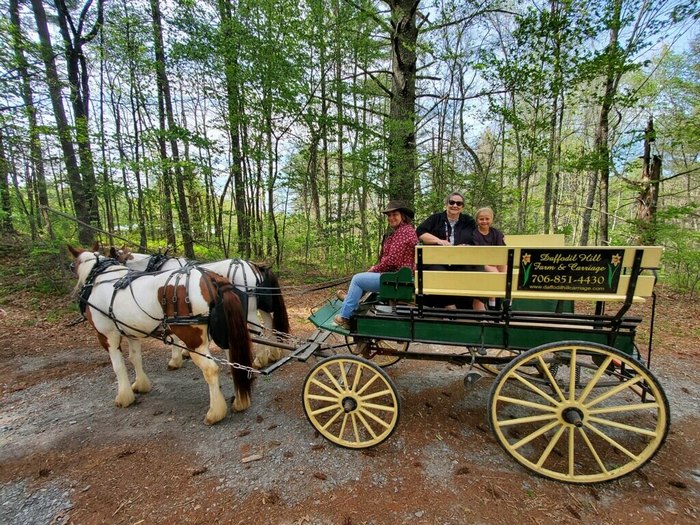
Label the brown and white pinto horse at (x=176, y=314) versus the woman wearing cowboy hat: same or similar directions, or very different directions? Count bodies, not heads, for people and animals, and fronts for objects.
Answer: same or similar directions

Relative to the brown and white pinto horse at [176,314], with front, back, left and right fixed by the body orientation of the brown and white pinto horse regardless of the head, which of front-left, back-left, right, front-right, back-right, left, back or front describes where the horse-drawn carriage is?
back

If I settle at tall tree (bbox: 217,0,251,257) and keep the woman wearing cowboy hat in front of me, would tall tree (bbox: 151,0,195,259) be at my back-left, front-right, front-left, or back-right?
back-right

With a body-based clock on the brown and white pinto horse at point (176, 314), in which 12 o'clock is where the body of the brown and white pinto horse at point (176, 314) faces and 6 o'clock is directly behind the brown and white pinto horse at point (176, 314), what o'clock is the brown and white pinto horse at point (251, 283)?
the brown and white pinto horse at point (251, 283) is roughly at 3 o'clock from the brown and white pinto horse at point (176, 314).

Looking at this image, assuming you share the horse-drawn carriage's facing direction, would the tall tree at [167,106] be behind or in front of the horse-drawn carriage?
in front

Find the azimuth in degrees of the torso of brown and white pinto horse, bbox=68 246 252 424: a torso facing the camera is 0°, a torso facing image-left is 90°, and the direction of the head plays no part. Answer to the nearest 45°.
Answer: approximately 135°

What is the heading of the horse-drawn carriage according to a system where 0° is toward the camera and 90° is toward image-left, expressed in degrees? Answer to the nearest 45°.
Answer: approximately 90°

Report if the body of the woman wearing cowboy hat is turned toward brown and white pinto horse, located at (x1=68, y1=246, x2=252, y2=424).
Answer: yes

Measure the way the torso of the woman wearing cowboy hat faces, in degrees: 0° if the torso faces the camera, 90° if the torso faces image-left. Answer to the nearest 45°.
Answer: approximately 90°

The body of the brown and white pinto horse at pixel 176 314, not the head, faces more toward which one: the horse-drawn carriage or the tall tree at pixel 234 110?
the tall tree

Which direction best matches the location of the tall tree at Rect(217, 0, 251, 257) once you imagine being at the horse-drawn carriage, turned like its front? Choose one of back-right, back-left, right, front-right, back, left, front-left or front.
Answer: front-right
